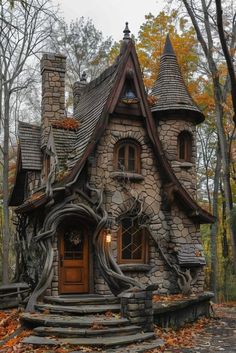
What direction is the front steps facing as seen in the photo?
toward the camera

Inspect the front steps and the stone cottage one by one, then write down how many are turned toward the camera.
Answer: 2

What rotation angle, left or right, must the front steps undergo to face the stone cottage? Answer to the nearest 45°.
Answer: approximately 180°

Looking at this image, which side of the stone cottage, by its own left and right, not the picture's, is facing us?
front

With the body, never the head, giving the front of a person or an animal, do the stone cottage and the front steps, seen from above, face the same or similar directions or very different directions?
same or similar directions

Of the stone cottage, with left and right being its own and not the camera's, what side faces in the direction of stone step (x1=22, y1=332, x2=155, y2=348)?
front

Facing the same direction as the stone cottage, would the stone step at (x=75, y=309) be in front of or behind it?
in front
